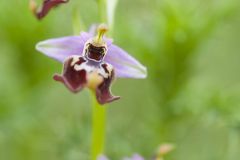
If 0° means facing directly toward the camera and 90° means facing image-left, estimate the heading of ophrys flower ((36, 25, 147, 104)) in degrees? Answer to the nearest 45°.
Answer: approximately 0°
